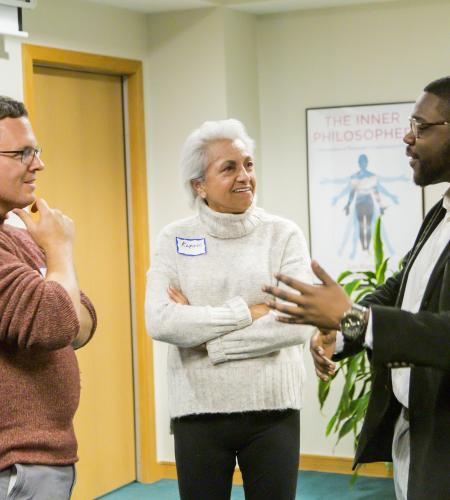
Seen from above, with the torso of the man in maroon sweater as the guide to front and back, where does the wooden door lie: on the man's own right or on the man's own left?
on the man's own left

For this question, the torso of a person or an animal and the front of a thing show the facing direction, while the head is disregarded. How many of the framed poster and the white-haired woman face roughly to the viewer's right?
0

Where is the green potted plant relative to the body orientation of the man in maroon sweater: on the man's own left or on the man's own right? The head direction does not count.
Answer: on the man's own left

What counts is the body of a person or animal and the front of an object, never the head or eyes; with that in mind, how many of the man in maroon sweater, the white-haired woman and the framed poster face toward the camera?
2

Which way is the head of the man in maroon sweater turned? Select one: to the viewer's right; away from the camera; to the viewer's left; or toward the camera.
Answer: to the viewer's right

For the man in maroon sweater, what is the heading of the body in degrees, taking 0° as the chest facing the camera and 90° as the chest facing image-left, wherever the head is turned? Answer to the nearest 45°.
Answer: approximately 270°

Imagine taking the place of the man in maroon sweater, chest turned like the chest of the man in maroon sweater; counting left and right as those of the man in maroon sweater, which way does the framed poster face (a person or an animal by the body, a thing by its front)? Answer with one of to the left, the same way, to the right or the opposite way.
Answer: to the right

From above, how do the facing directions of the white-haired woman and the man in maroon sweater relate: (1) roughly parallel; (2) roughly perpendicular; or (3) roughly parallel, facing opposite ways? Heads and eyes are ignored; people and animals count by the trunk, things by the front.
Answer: roughly perpendicular

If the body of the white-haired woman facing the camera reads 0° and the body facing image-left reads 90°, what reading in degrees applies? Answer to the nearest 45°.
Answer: approximately 0°

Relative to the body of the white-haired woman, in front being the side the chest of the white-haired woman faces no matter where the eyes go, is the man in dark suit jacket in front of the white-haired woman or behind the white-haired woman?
in front

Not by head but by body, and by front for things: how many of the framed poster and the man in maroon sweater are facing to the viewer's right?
1

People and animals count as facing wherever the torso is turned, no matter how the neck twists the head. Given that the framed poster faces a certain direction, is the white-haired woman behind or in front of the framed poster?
in front
